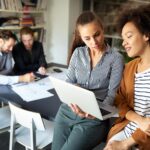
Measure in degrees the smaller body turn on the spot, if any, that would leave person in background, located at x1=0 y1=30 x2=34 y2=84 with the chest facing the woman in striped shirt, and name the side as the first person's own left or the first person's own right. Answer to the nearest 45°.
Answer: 0° — they already face them

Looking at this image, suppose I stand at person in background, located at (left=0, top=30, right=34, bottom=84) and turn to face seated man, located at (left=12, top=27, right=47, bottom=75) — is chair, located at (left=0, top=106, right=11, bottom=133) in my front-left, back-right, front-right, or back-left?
back-right

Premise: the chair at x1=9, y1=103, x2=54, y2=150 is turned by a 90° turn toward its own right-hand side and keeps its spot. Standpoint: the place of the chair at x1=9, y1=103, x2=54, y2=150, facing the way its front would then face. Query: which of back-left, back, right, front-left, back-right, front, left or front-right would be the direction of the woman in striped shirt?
front

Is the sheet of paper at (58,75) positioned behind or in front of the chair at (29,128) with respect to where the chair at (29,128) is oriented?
in front

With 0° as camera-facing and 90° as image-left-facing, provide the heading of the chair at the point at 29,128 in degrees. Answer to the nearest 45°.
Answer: approximately 225°

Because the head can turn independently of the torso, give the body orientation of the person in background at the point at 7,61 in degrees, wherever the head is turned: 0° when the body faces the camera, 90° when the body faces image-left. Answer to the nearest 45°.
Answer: approximately 315°

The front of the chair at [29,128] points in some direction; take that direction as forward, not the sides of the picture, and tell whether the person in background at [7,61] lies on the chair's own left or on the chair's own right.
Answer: on the chair's own left

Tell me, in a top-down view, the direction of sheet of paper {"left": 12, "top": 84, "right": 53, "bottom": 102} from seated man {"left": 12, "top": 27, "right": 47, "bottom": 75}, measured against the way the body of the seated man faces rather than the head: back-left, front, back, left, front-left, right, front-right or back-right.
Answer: front

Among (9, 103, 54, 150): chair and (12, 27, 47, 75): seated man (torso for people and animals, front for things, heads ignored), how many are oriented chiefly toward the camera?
1

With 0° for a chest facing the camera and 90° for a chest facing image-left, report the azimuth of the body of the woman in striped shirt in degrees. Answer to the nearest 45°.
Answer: approximately 45°

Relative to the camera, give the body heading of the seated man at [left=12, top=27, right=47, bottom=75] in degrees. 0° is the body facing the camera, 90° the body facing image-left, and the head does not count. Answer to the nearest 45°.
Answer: approximately 0°
